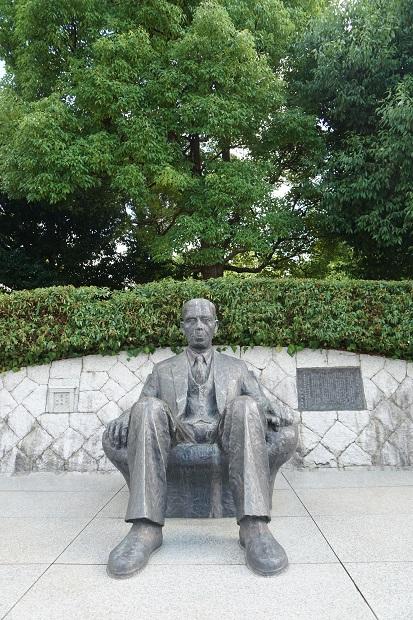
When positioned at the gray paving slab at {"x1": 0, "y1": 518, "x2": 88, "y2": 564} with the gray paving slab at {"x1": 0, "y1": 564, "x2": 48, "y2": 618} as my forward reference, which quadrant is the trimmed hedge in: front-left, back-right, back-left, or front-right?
back-left

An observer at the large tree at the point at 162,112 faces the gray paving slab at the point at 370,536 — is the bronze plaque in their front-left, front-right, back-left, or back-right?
front-left

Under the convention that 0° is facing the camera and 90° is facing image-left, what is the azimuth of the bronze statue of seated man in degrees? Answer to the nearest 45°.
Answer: approximately 0°

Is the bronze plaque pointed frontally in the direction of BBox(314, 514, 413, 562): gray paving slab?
yes

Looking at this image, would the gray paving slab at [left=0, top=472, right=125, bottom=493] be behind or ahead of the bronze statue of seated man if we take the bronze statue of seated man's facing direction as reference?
behind

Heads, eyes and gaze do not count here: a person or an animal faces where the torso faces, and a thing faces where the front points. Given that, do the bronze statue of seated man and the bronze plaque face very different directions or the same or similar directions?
same or similar directions

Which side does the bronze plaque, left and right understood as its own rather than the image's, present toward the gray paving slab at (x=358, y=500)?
front

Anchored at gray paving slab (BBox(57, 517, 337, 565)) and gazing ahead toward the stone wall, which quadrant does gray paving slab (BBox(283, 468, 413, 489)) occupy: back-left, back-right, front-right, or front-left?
front-right

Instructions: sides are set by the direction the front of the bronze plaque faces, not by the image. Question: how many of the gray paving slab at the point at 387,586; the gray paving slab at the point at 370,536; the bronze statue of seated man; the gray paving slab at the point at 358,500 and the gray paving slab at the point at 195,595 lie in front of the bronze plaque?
5

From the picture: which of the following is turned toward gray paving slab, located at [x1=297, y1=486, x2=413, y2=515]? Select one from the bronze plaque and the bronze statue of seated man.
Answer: the bronze plaque

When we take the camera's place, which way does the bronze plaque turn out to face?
facing the viewer

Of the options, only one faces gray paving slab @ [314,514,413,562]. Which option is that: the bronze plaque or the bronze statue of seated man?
the bronze plaque

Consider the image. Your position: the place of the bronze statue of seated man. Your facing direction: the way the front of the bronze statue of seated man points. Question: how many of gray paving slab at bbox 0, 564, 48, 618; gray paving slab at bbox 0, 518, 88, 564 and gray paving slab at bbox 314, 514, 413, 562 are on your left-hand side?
1
